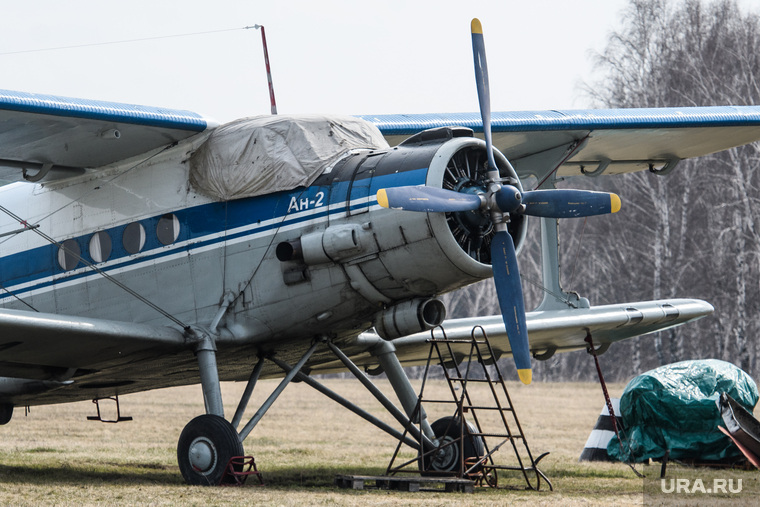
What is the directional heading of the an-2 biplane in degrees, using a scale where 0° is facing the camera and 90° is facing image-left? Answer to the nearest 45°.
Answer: approximately 315°

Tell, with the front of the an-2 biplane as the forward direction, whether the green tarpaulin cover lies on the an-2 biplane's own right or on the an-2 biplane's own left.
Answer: on the an-2 biplane's own left
